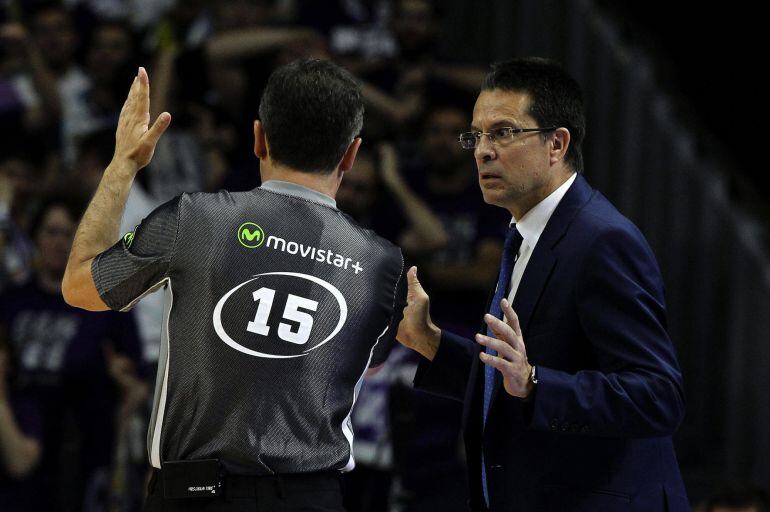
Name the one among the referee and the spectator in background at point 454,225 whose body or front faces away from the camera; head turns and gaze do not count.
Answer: the referee

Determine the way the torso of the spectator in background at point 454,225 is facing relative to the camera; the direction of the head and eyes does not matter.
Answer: toward the camera

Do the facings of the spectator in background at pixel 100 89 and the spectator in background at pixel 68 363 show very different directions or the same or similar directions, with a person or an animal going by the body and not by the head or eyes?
same or similar directions

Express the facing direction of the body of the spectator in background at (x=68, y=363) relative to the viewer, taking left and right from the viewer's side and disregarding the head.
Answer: facing the viewer

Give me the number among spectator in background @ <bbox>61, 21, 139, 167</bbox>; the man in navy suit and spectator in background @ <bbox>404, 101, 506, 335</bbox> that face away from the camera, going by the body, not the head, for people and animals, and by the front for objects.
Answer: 0

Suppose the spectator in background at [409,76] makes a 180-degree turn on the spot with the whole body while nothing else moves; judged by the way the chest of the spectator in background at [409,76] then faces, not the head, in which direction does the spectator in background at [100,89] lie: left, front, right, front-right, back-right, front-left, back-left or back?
left

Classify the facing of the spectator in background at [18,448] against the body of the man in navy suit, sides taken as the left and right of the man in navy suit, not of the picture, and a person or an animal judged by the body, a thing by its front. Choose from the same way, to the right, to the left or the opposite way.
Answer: to the left

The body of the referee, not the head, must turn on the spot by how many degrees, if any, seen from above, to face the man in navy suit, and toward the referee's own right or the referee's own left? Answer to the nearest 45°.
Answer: approximately 90° to the referee's own right

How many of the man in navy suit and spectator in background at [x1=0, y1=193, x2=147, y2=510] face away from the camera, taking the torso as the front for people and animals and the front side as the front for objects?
0

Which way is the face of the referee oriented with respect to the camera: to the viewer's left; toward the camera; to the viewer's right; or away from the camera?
away from the camera

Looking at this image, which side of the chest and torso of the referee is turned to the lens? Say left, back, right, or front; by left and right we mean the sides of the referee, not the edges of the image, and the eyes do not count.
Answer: back

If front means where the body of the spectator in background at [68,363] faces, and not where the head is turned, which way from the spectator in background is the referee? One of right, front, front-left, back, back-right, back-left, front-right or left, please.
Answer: front

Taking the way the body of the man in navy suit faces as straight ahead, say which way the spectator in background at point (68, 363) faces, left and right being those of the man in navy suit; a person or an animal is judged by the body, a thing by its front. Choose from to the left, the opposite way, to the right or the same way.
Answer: to the left

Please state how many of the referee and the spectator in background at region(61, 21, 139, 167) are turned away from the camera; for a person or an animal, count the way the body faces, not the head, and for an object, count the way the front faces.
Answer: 1

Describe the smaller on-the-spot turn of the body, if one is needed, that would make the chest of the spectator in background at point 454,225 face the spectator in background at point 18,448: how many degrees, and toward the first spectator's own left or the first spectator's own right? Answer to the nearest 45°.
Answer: approximately 90° to the first spectator's own right

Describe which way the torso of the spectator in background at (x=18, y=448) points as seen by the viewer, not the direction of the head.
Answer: toward the camera
